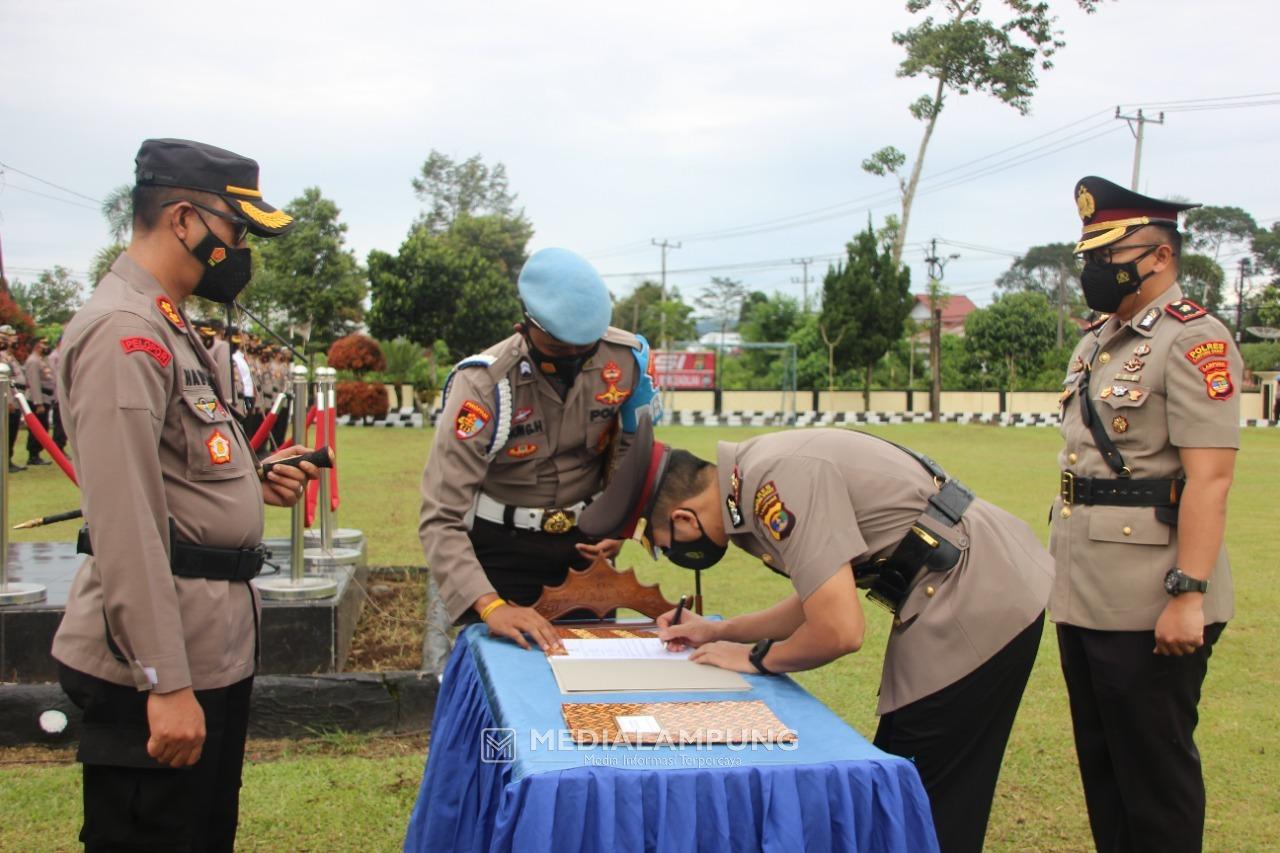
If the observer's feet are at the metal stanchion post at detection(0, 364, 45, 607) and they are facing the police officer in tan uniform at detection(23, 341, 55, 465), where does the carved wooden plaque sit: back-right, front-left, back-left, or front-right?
back-right

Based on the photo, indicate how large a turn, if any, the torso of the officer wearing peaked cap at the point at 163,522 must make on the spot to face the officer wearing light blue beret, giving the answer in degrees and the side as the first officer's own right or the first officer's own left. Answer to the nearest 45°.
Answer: approximately 45° to the first officer's own left

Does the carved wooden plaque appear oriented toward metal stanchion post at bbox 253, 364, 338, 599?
no

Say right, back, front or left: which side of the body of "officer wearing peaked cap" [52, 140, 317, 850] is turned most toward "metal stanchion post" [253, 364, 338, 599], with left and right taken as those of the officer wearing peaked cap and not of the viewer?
left

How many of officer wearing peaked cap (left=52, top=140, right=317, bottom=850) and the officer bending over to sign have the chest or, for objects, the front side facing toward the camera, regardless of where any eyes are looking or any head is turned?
0

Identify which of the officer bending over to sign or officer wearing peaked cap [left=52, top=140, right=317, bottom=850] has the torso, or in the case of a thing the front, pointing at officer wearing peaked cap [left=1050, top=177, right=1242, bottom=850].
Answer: officer wearing peaked cap [left=52, top=140, right=317, bottom=850]

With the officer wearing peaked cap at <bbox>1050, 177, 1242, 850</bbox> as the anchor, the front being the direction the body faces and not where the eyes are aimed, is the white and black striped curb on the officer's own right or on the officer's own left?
on the officer's own right

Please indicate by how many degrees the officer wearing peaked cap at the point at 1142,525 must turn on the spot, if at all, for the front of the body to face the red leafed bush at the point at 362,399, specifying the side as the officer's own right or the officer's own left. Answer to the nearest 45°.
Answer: approximately 90° to the officer's own right

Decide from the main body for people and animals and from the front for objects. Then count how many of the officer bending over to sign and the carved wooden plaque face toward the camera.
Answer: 1

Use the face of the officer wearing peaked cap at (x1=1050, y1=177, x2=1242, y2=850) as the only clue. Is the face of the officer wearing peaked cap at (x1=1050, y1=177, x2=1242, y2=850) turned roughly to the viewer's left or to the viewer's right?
to the viewer's left

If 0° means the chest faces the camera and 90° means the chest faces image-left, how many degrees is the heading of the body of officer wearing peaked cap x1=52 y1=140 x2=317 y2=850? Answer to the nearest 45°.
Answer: approximately 270°

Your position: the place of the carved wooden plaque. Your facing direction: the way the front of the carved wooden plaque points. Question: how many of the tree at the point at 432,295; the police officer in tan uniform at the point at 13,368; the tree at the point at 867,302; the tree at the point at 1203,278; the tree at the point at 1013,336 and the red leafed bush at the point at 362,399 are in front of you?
0

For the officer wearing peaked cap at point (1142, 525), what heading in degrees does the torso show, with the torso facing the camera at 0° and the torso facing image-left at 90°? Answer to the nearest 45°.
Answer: approximately 45°

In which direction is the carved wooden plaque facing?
toward the camera

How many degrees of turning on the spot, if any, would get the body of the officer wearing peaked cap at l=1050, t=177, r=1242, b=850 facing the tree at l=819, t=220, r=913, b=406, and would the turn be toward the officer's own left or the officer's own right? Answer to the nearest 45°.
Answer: approximately 135° to the officer's own right
